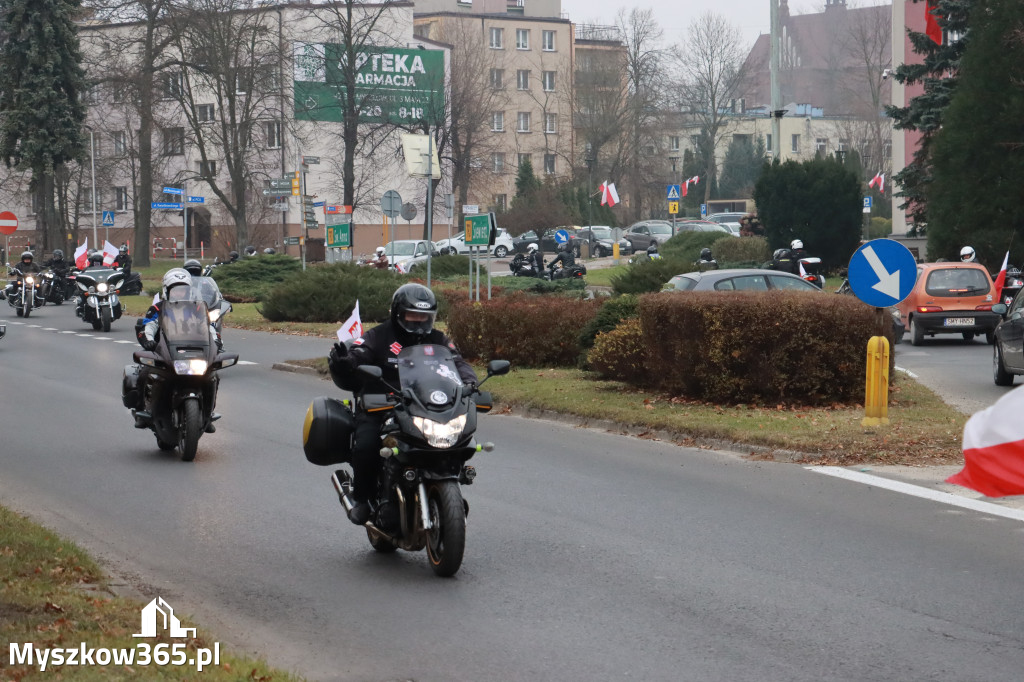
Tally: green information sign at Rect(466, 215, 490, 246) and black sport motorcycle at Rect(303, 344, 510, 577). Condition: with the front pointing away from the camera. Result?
0

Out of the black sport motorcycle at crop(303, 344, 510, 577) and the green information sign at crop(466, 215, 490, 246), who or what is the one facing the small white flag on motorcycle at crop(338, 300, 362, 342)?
the green information sign

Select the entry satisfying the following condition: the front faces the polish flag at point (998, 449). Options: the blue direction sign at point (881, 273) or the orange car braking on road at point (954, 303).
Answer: the blue direction sign

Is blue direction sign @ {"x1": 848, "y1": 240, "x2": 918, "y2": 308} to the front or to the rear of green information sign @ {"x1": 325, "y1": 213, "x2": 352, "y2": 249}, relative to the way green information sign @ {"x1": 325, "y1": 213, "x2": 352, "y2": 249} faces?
to the front

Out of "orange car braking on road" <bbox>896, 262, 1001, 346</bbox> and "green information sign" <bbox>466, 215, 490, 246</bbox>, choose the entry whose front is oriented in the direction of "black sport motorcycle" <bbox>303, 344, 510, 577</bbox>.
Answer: the green information sign

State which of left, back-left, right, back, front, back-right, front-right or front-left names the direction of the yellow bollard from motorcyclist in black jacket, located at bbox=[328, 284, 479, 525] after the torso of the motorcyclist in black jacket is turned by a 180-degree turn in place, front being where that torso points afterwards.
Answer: right

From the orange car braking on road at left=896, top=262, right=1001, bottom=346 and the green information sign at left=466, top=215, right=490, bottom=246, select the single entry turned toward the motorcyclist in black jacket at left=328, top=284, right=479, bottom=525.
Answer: the green information sign

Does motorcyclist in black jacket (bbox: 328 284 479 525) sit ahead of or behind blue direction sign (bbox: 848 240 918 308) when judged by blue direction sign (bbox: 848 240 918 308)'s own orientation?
ahead

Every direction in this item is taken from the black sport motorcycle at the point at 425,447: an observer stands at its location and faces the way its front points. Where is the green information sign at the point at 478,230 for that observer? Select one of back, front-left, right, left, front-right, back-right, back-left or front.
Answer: back-left

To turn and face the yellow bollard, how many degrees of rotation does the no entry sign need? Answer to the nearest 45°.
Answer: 0° — it already faces it

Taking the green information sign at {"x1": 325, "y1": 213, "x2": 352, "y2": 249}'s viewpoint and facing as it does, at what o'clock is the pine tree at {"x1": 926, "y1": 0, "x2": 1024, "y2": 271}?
The pine tree is roughly at 9 o'clock from the green information sign.
